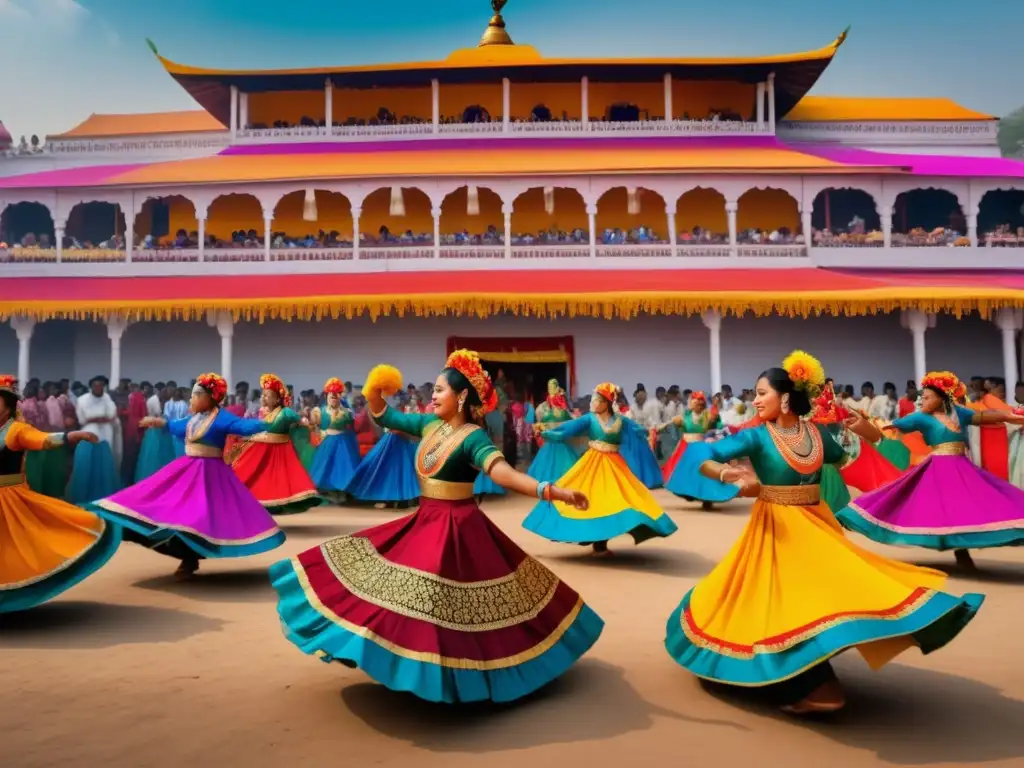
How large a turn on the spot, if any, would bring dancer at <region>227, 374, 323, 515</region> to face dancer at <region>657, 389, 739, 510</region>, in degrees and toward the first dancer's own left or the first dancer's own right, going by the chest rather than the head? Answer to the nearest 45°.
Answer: approximately 135° to the first dancer's own left

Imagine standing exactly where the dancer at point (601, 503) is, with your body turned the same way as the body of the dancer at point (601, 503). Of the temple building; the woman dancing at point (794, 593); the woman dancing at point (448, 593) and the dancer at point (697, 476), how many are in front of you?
2

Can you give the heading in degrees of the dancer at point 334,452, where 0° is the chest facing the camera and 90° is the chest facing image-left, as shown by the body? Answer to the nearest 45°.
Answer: approximately 0°

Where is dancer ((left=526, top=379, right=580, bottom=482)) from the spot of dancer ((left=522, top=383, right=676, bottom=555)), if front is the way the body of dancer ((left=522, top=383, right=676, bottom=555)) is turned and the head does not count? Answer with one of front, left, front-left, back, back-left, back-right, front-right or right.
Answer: back

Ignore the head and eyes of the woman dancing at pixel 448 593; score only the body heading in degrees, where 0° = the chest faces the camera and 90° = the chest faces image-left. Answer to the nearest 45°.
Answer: approximately 45°

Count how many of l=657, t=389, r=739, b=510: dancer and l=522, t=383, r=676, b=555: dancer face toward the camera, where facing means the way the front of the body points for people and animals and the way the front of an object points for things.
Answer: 2

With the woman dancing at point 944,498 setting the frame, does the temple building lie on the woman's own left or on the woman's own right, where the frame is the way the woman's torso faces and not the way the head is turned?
on the woman's own right

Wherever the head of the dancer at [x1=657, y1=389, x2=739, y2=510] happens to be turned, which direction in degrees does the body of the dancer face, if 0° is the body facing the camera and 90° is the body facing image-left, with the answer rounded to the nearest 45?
approximately 0°

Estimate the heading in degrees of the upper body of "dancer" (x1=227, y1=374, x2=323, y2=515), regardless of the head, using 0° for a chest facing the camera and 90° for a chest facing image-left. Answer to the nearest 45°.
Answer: approximately 45°
